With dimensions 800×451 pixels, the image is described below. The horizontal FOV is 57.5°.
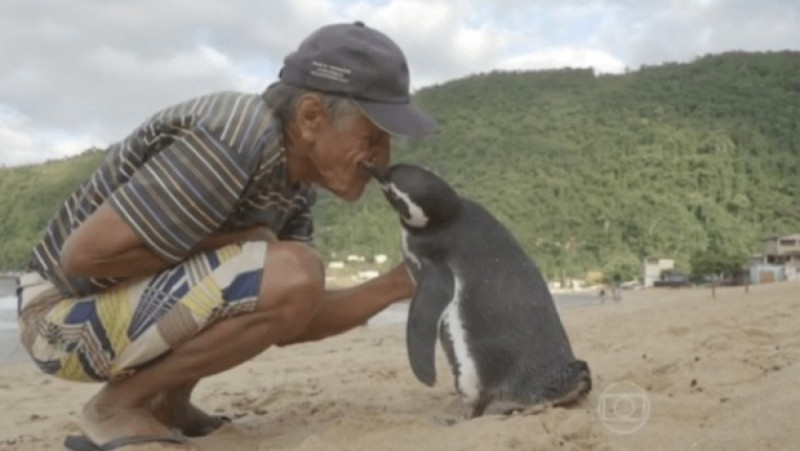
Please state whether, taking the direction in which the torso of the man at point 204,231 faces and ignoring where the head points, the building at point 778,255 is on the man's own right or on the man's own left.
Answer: on the man's own left

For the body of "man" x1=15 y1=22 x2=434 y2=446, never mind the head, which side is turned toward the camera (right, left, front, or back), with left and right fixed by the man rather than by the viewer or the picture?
right

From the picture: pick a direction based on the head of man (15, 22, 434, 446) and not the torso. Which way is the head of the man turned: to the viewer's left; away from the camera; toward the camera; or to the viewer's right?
to the viewer's right

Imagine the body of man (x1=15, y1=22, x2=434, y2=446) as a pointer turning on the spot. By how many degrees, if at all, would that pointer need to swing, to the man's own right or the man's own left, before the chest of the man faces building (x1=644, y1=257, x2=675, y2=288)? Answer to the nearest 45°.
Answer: approximately 45° to the man's own left
